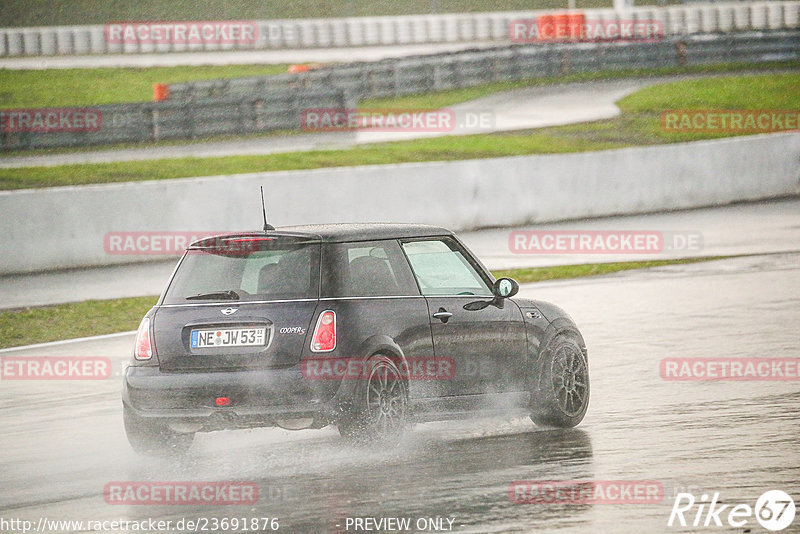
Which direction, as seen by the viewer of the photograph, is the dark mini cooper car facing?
facing away from the viewer and to the right of the viewer
